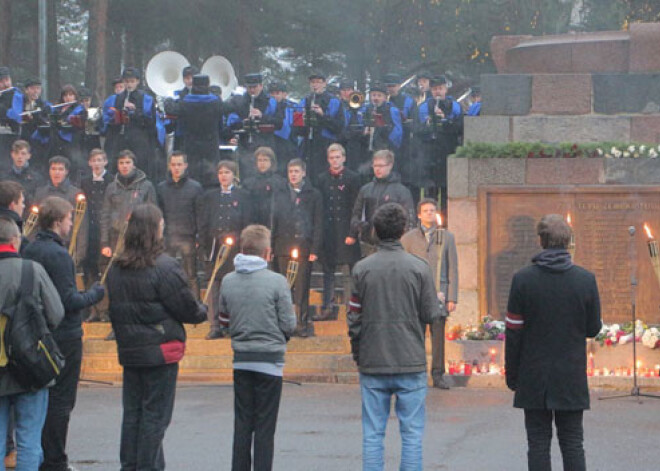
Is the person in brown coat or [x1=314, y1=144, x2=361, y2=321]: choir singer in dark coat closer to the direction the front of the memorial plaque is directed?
the person in brown coat

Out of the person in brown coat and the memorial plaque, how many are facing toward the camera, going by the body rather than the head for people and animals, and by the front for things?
2

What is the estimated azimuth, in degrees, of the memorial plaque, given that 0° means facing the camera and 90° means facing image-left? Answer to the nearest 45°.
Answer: approximately 0°

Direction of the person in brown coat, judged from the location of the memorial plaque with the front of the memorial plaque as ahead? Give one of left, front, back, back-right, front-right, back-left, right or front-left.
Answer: front-right

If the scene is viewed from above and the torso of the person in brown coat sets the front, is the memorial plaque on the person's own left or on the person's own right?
on the person's own left

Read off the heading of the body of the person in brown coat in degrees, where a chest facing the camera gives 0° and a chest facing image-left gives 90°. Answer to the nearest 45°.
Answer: approximately 0°

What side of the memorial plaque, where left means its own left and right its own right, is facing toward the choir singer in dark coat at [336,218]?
right
